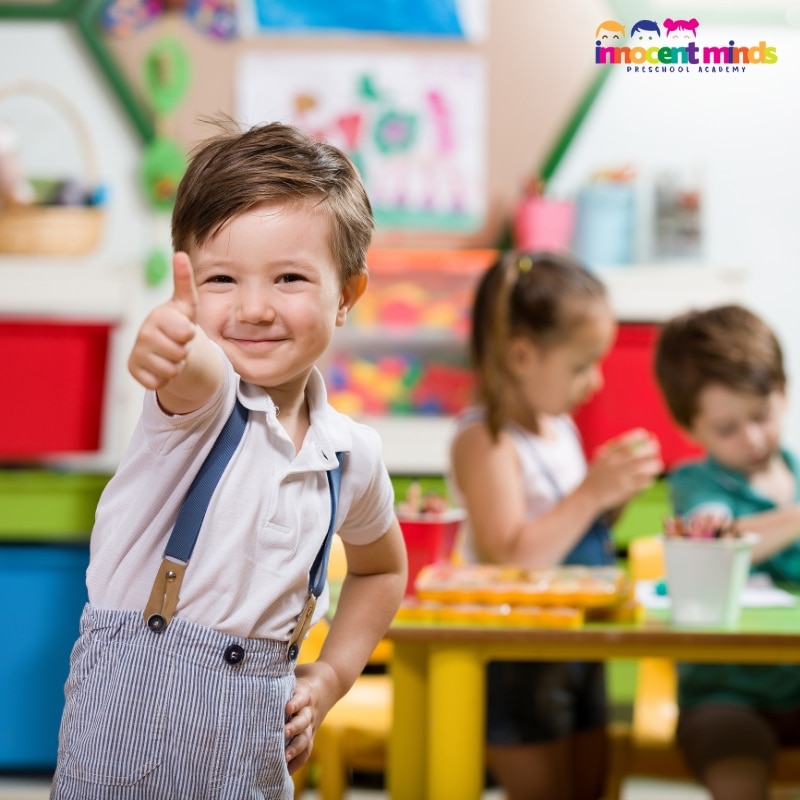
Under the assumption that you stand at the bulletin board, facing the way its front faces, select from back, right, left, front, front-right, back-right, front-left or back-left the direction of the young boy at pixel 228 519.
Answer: front

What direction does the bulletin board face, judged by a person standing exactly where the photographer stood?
facing the viewer

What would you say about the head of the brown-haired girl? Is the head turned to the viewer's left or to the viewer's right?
to the viewer's right

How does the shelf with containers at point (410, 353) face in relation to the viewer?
toward the camera

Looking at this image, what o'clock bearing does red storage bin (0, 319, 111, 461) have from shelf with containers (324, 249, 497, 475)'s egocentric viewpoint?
The red storage bin is roughly at 3 o'clock from the shelf with containers.

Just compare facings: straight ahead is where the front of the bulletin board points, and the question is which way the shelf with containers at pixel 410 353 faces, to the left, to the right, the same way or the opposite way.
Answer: the same way

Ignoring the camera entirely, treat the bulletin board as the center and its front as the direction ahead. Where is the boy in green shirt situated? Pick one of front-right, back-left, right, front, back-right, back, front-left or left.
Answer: front

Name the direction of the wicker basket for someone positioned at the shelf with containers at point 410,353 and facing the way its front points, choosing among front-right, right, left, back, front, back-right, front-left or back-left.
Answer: right

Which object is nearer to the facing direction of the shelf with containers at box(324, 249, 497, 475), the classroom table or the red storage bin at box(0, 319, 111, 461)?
the classroom table

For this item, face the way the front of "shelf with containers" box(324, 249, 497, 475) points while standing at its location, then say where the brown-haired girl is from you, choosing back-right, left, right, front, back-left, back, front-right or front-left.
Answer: front

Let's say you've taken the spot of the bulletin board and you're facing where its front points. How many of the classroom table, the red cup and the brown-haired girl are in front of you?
3

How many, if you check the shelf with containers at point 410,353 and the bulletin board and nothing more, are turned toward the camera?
2

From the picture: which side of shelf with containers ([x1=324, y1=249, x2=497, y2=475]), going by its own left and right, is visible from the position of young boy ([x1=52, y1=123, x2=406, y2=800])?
front

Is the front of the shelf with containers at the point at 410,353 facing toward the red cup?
yes
